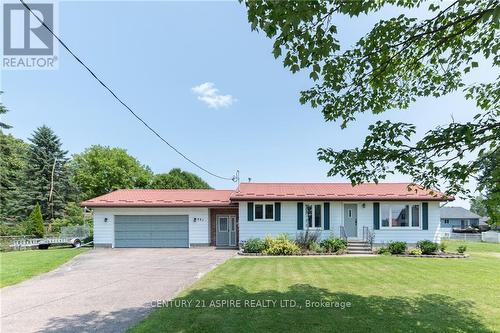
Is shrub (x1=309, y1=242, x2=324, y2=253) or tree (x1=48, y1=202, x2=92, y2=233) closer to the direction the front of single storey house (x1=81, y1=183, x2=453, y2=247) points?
the shrub

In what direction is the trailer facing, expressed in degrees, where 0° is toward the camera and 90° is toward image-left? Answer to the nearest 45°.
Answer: approximately 90°

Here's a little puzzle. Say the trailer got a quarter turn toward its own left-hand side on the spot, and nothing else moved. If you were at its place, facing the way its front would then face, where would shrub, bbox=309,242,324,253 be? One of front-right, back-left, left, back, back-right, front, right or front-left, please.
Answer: front-left

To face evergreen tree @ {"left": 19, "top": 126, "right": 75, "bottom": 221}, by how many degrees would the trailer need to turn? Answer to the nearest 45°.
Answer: approximately 90° to its left

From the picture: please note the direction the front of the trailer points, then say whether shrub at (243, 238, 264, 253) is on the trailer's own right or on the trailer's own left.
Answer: on the trailer's own left

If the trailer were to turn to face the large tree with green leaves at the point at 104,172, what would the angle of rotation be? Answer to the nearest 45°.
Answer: approximately 90° to its left

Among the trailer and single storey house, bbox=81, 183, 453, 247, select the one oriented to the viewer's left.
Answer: the trailer

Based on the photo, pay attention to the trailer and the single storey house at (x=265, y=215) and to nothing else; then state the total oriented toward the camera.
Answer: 1

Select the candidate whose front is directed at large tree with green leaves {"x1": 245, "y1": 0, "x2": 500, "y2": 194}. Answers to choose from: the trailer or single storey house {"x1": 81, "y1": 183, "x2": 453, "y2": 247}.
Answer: the single storey house

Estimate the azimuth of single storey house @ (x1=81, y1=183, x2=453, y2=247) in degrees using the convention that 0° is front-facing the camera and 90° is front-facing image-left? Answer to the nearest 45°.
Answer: approximately 0°
